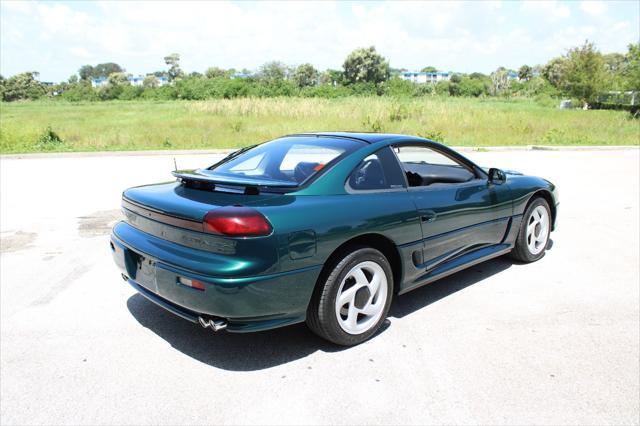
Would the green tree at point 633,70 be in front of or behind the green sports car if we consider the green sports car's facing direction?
in front

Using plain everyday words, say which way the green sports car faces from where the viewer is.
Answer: facing away from the viewer and to the right of the viewer

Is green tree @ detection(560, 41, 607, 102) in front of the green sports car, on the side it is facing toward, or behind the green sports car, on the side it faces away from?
in front
